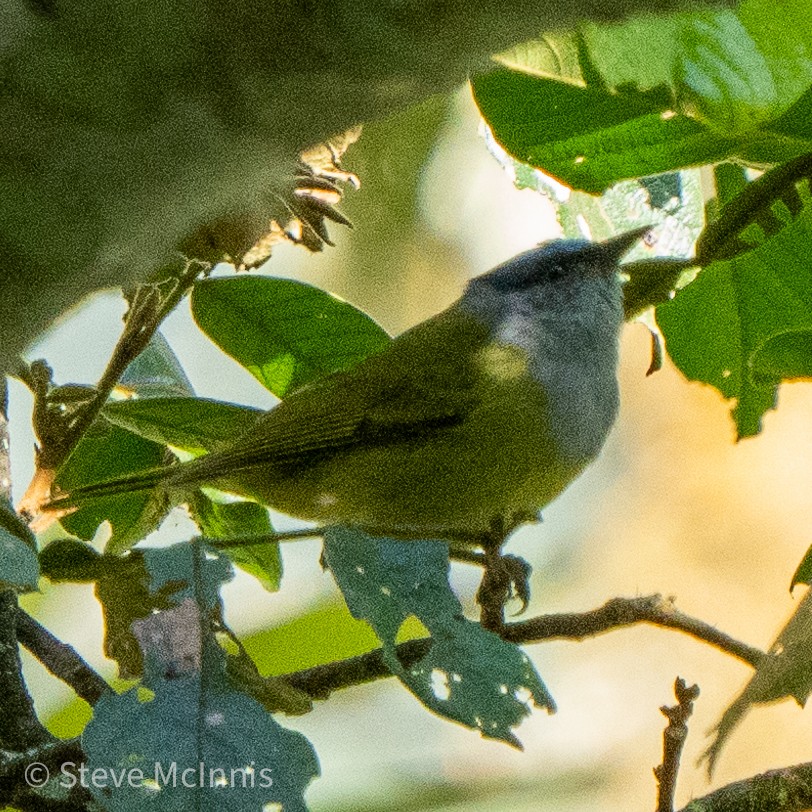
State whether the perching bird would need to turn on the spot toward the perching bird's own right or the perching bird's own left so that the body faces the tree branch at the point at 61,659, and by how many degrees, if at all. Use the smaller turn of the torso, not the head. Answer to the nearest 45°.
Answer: approximately 135° to the perching bird's own right

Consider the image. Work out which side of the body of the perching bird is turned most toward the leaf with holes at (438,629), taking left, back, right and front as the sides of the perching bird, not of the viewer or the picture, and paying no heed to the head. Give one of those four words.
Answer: right

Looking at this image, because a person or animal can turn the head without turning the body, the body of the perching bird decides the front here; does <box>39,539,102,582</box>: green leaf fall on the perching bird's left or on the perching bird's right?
on the perching bird's right

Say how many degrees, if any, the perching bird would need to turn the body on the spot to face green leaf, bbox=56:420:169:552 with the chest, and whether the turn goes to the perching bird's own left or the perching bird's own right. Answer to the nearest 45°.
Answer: approximately 135° to the perching bird's own right

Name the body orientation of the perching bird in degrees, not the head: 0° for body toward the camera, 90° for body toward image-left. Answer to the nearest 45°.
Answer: approximately 270°
